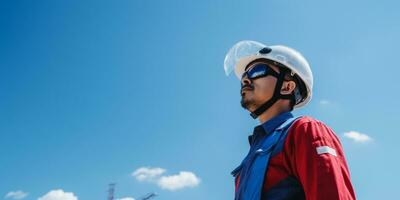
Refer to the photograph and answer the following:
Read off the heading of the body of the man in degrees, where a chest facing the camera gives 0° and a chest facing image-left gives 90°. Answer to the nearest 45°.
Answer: approximately 45°

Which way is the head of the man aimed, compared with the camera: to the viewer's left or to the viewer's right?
to the viewer's left
